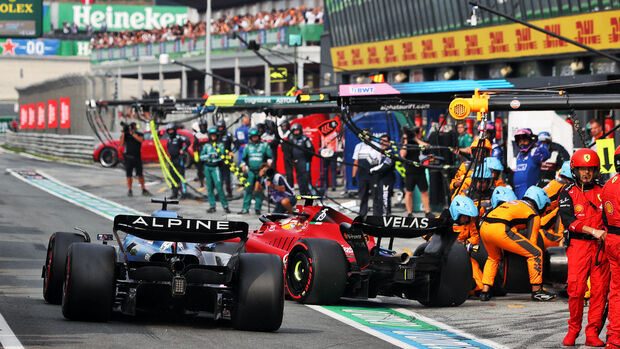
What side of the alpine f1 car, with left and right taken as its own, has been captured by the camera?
back

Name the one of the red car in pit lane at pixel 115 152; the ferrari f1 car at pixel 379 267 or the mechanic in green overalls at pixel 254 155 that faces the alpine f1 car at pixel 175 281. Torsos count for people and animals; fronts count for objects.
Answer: the mechanic in green overalls

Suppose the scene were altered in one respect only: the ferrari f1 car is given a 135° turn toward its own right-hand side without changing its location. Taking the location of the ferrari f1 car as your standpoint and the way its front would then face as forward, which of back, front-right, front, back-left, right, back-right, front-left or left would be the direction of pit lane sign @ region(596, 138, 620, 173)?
front-left

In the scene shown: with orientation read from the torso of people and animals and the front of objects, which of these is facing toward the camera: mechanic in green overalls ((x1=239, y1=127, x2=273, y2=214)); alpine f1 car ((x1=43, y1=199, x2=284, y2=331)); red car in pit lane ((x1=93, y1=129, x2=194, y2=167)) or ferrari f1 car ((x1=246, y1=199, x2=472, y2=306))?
the mechanic in green overalls

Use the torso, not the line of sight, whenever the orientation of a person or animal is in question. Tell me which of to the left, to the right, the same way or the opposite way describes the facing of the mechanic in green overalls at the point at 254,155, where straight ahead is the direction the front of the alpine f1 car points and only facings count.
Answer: the opposite way

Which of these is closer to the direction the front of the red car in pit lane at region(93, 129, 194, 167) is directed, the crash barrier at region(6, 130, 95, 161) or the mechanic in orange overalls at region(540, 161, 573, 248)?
the crash barrier

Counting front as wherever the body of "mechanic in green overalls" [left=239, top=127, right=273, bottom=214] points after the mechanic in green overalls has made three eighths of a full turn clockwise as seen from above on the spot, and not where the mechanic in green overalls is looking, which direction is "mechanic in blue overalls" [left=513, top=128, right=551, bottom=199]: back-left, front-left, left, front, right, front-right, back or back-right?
back

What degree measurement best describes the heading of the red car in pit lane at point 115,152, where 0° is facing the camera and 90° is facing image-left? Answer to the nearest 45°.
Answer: approximately 90°

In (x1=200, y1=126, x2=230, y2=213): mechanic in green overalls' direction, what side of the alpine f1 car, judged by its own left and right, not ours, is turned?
front

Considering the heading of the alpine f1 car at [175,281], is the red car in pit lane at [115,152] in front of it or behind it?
in front

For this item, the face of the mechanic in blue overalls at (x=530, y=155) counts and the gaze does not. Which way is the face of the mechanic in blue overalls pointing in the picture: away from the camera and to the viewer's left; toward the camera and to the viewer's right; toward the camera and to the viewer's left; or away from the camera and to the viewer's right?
toward the camera and to the viewer's left

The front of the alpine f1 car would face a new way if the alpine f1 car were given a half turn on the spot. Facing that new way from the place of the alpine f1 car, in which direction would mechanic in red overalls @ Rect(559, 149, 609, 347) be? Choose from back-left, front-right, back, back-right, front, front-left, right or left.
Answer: left

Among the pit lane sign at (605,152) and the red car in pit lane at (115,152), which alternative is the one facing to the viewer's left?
the red car in pit lane

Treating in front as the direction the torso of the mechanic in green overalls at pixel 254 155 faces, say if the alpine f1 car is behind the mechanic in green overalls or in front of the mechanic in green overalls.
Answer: in front
